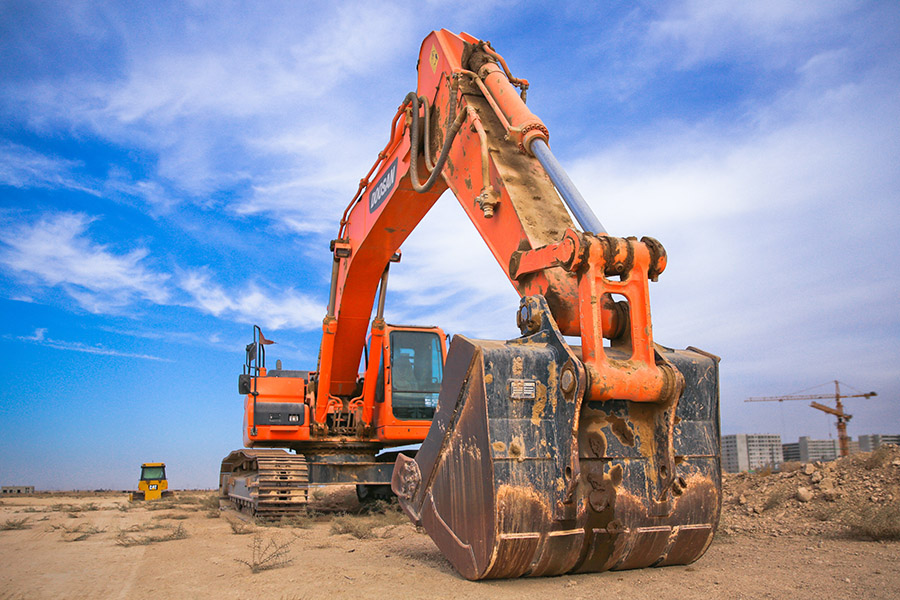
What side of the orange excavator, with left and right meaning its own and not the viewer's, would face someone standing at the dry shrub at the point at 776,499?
left

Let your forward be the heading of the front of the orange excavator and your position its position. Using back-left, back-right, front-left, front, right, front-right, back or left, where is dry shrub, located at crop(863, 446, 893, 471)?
left

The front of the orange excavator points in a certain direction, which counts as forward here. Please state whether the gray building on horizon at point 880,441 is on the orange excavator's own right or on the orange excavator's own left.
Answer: on the orange excavator's own left

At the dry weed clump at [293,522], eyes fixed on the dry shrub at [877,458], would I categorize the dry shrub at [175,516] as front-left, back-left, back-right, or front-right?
back-left
